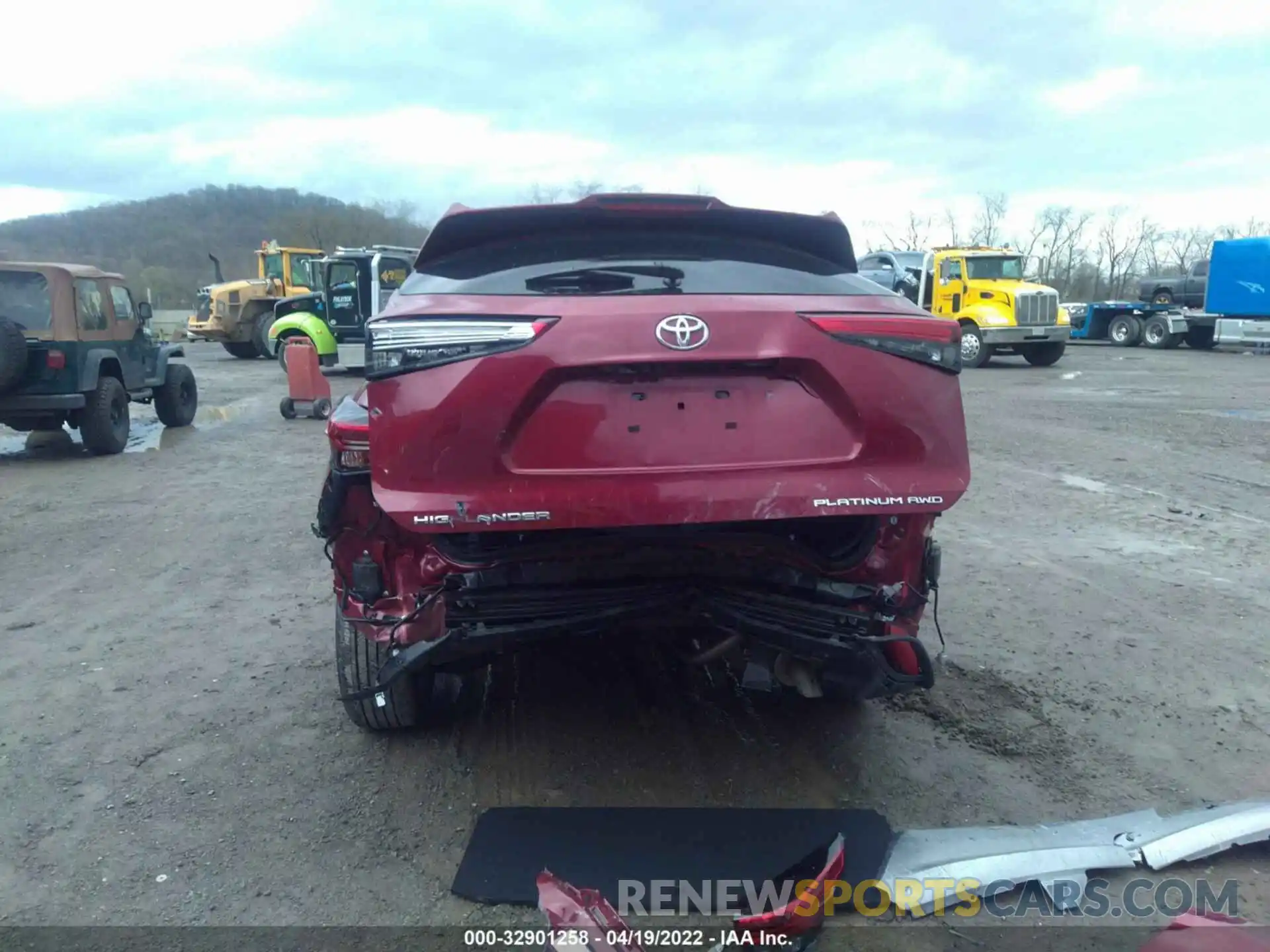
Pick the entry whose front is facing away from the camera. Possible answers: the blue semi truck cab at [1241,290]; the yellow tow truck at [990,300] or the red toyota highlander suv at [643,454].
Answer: the red toyota highlander suv

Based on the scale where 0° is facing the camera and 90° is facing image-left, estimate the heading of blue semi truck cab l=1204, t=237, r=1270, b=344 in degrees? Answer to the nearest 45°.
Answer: approximately 270°

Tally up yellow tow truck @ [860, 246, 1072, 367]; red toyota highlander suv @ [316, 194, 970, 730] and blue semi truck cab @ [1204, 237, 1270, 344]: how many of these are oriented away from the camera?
1

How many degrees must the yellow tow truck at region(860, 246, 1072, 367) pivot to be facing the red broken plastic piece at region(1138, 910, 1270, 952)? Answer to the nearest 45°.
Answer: approximately 45° to its right

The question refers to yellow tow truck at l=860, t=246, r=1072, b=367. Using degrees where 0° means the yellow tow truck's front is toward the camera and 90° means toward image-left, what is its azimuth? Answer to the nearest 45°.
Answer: approximately 315°

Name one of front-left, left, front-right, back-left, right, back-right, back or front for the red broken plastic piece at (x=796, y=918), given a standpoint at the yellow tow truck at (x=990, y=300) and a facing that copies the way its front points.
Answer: front-right

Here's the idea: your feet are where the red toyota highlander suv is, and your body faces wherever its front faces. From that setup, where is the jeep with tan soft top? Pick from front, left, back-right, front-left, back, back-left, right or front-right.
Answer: front-left

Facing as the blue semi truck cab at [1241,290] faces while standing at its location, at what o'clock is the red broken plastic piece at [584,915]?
The red broken plastic piece is roughly at 3 o'clock from the blue semi truck cab.

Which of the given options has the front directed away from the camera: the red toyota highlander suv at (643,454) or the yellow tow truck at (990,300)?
the red toyota highlander suv

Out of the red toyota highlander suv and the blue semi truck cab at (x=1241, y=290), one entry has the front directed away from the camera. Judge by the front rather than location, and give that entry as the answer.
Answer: the red toyota highlander suv

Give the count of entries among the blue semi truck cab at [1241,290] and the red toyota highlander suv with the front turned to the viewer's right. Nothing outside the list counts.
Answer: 1

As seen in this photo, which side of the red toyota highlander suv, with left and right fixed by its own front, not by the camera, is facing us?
back

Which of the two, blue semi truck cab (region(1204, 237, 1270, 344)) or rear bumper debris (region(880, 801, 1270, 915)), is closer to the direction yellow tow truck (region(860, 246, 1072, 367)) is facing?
the rear bumper debris

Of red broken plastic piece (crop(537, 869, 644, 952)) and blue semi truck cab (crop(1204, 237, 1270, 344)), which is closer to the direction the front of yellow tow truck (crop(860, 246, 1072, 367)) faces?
the red broken plastic piece

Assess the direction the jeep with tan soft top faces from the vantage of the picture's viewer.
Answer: facing away from the viewer and to the right of the viewer

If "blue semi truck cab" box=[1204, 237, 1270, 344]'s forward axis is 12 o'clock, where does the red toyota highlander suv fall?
The red toyota highlander suv is roughly at 3 o'clock from the blue semi truck cab.

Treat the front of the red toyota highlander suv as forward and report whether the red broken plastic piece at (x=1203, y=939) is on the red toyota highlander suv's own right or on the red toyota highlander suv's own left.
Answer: on the red toyota highlander suv's own right
